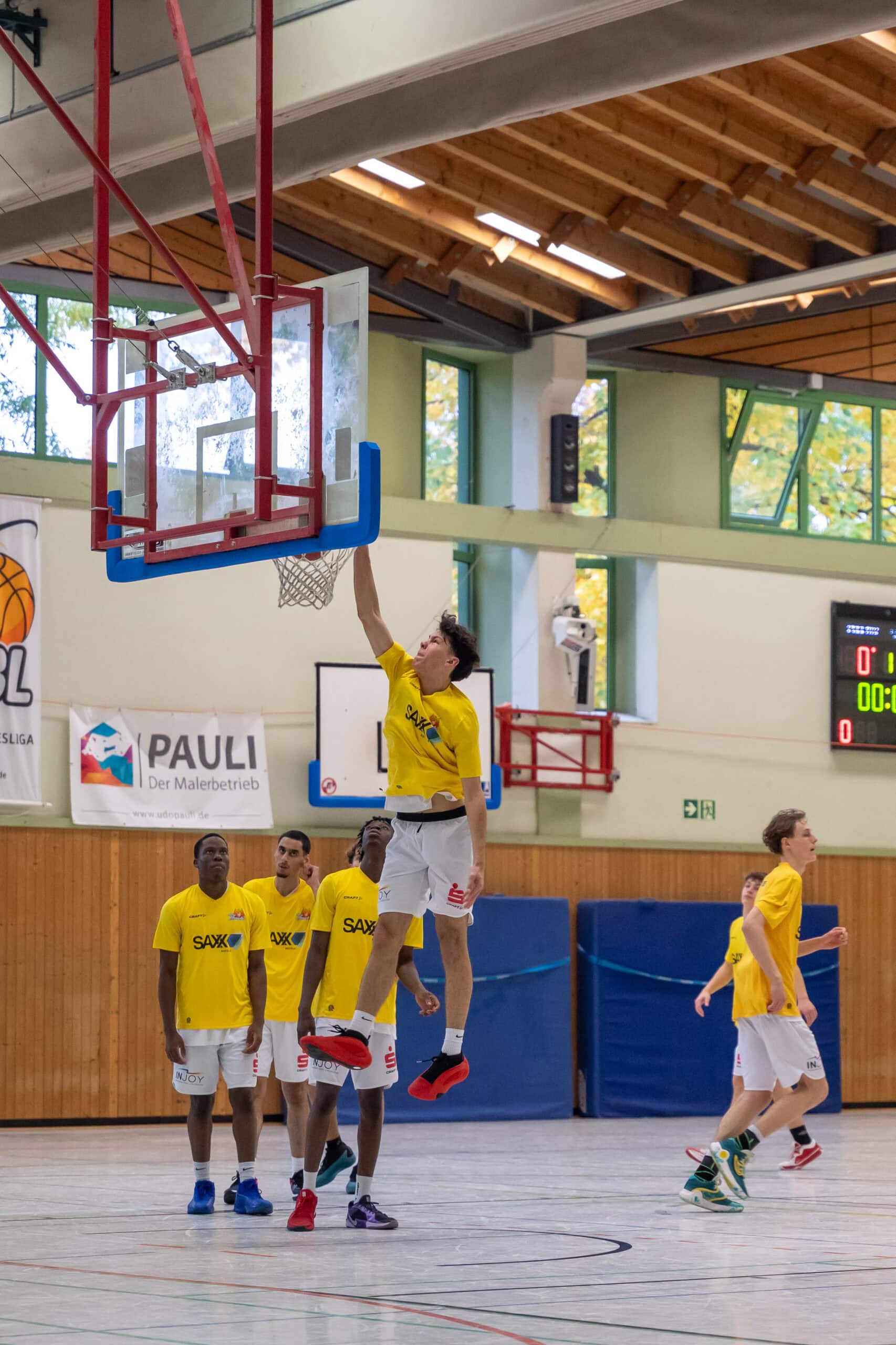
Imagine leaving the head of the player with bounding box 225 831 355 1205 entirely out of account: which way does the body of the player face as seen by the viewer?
toward the camera

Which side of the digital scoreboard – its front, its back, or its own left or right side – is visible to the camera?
front

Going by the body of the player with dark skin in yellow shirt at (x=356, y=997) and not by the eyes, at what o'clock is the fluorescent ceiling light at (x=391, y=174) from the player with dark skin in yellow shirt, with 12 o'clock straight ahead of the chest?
The fluorescent ceiling light is roughly at 6 o'clock from the player with dark skin in yellow shirt.

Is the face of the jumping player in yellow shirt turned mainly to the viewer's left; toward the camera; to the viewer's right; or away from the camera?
to the viewer's left

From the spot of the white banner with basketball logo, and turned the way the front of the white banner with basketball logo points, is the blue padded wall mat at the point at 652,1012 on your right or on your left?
on your left

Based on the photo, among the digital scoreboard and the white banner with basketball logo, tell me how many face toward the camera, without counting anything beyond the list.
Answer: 2

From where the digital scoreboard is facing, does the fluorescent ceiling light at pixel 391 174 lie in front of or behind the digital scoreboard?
in front

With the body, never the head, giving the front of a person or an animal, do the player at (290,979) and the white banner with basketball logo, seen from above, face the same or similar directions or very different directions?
same or similar directions

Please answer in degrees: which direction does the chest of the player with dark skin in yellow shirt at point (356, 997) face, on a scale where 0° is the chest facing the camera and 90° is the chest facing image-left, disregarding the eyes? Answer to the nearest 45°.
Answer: approximately 0°

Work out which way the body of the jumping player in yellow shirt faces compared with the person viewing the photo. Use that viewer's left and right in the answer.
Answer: facing the viewer and to the left of the viewer

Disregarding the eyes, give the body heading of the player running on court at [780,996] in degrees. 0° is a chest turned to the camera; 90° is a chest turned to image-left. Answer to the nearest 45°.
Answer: approximately 270°
